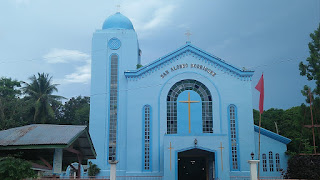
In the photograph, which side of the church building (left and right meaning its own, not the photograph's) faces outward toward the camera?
front

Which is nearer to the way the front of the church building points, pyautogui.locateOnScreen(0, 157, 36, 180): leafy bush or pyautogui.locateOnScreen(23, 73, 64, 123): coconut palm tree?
the leafy bush

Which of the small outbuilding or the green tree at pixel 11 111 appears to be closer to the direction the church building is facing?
the small outbuilding

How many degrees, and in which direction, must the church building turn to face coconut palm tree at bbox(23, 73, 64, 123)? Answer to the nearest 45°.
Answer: approximately 135° to its right

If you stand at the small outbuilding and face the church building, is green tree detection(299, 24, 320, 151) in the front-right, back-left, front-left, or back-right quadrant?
front-right

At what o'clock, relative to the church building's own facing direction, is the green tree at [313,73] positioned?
The green tree is roughly at 10 o'clock from the church building.

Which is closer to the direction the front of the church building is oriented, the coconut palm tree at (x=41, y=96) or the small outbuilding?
the small outbuilding

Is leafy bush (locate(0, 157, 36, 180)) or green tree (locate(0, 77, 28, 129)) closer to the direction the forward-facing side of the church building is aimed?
the leafy bush

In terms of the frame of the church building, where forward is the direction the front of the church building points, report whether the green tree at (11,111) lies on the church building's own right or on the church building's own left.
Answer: on the church building's own right

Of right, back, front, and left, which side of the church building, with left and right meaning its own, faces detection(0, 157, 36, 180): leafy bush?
front

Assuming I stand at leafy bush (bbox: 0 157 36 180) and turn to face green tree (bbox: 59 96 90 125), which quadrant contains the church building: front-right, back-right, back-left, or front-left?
front-right

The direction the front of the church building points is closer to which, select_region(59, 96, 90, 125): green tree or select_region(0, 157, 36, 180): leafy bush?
the leafy bush
